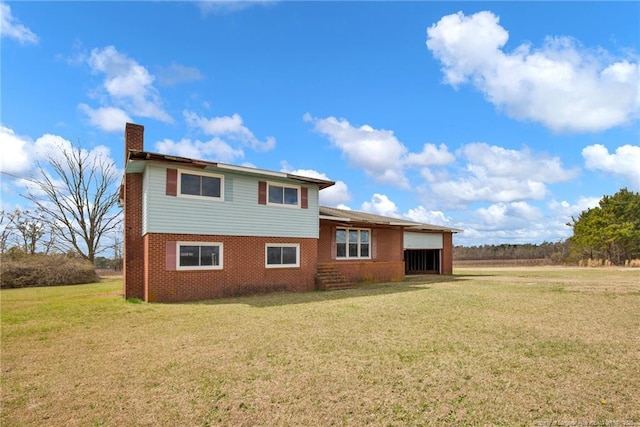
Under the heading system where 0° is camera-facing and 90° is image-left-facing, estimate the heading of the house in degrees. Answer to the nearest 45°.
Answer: approximately 315°

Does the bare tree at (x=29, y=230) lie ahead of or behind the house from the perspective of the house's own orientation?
behind

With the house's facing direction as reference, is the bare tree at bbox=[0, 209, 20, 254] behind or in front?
behind
